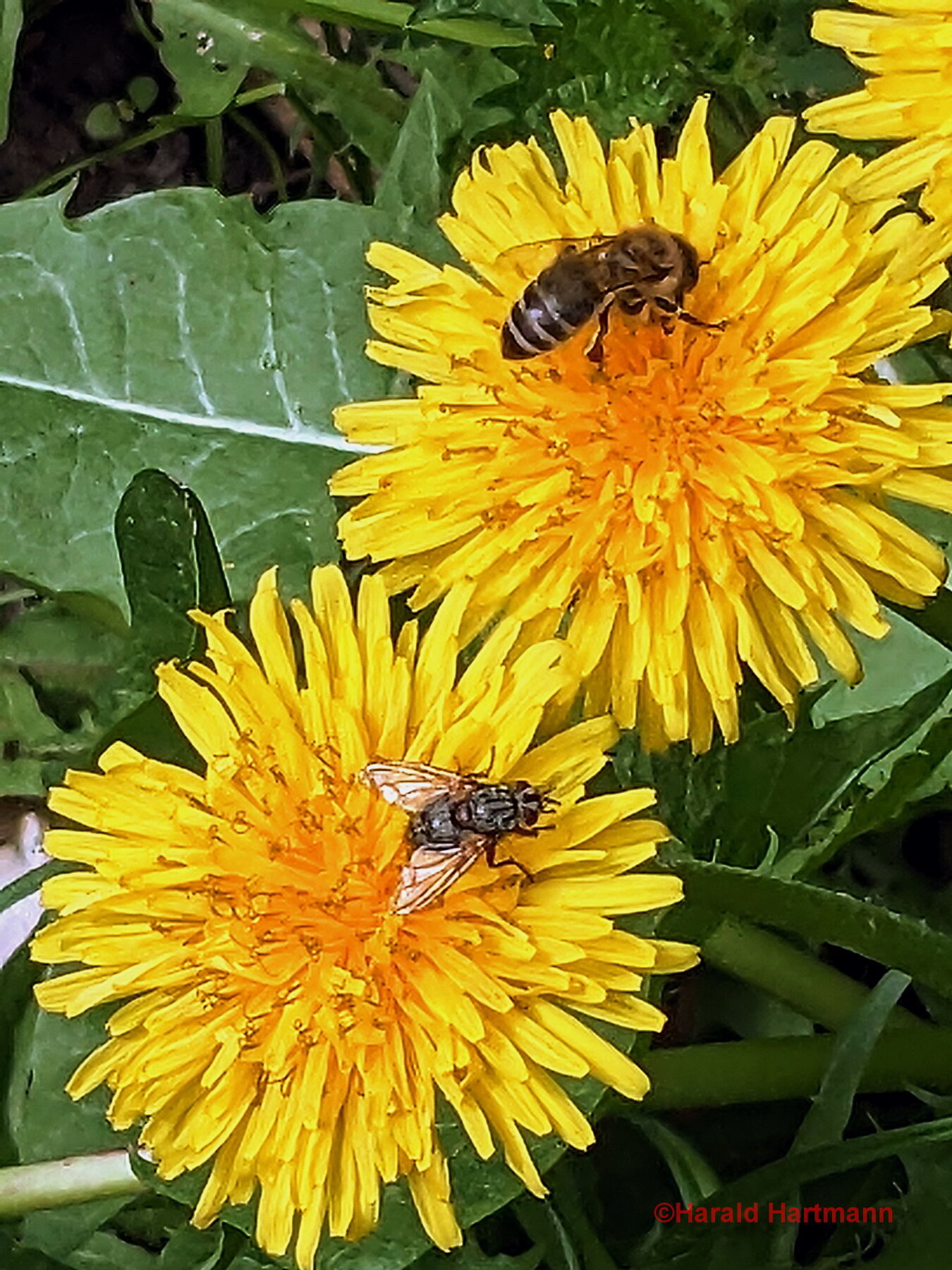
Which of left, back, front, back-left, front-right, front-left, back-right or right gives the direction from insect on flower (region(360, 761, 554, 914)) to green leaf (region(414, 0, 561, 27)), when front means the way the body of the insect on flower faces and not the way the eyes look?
left

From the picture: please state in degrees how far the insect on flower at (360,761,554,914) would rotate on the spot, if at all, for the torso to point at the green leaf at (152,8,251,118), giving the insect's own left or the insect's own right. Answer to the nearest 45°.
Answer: approximately 90° to the insect's own left

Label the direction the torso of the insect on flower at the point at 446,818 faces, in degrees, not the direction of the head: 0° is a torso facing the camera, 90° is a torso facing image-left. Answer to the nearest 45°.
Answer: approximately 270°

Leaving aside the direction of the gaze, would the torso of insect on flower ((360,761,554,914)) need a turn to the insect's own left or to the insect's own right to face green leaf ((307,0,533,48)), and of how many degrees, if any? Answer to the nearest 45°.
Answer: approximately 90° to the insect's own left

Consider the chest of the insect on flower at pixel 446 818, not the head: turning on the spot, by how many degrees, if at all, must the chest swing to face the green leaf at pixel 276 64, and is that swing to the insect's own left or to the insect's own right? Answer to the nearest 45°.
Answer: approximately 90° to the insect's own left
